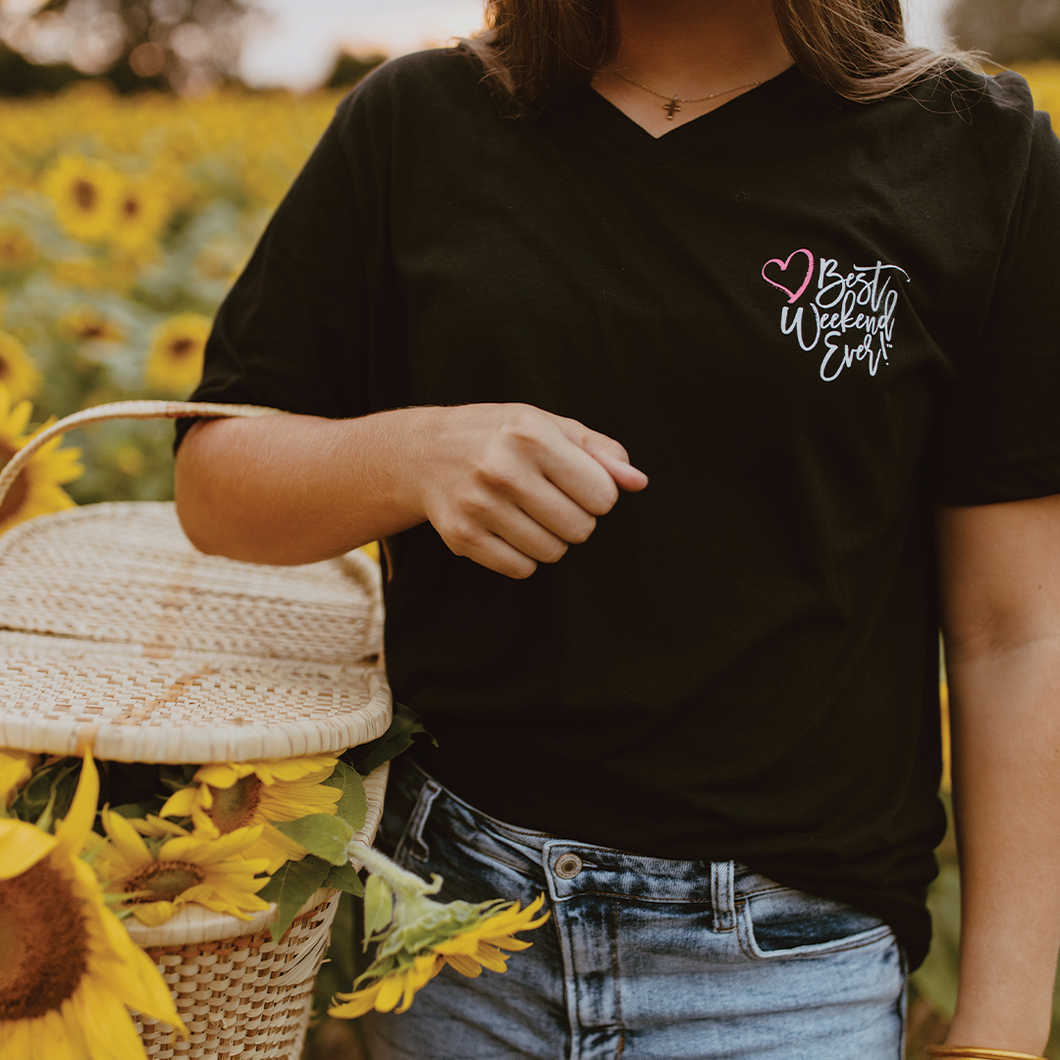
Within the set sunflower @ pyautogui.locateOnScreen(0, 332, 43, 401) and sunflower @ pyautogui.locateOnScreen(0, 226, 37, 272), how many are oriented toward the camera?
2

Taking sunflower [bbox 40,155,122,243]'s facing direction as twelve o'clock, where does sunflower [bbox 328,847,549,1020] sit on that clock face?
sunflower [bbox 328,847,549,1020] is roughly at 12 o'clock from sunflower [bbox 40,155,122,243].

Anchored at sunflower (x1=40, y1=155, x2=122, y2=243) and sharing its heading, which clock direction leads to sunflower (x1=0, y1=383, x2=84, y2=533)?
sunflower (x1=0, y1=383, x2=84, y2=533) is roughly at 12 o'clock from sunflower (x1=40, y1=155, x2=122, y2=243).

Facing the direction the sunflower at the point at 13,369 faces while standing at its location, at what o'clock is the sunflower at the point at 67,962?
the sunflower at the point at 67,962 is roughly at 12 o'clock from the sunflower at the point at 13,369.

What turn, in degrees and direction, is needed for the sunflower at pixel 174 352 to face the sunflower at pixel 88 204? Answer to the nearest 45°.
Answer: approximately 180°
